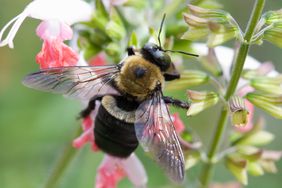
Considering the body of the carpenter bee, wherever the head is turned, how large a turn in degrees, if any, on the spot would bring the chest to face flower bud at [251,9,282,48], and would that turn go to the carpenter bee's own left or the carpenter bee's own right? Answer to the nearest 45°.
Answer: approximately 45° to the carpenter bee's own right

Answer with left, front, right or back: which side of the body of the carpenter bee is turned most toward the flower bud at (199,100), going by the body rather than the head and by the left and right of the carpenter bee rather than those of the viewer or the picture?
right

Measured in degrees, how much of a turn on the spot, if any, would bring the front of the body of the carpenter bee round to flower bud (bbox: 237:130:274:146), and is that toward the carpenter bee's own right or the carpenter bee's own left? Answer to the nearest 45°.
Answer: approximately 45° to the carpenter bee's own right

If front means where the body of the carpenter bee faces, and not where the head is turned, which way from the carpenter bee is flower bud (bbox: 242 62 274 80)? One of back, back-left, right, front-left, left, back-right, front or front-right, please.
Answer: front-right

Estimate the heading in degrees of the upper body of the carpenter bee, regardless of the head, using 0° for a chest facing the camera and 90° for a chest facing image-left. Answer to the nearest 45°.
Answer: approximately 225°

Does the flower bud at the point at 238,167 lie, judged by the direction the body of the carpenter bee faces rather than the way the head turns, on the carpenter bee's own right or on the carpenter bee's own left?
on the carpenter bee's own right

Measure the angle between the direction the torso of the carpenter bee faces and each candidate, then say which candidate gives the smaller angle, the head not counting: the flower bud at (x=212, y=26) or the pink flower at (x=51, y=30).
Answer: the flower bud
